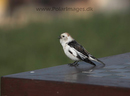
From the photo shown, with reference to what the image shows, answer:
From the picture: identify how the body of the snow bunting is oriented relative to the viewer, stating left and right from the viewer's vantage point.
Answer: facing to the left of the viewer
